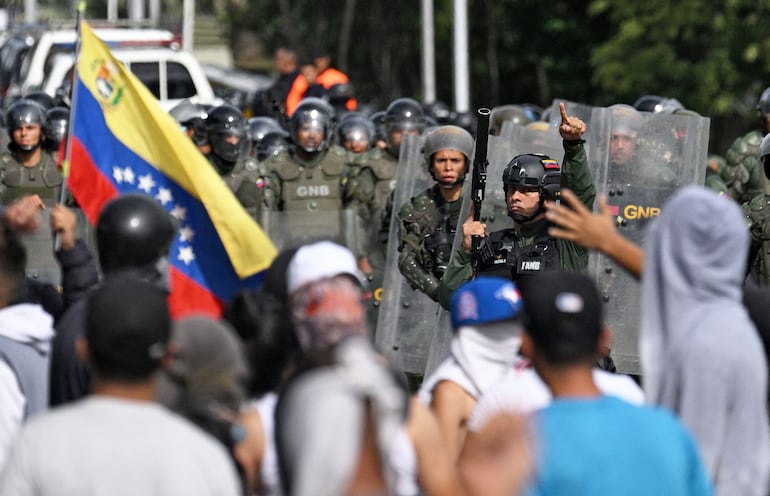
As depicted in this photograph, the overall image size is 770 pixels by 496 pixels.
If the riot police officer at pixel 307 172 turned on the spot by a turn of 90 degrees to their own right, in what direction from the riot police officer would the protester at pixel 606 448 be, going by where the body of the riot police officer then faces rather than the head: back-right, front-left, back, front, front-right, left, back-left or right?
left

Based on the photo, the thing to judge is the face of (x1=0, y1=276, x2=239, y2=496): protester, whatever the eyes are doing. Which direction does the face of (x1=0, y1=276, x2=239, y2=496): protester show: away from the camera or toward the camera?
away from the camera

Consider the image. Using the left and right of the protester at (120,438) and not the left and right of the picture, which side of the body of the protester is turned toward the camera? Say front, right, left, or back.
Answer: back

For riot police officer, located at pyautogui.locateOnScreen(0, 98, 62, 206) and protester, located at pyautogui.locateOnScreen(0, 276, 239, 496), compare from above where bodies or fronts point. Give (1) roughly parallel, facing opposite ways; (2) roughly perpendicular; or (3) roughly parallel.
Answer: roughly parallel, facing opposite ways

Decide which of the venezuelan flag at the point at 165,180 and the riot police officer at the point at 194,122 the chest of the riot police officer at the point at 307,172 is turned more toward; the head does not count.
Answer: the venezuelan flag

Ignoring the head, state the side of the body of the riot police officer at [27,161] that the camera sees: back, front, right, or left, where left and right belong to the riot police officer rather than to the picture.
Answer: front

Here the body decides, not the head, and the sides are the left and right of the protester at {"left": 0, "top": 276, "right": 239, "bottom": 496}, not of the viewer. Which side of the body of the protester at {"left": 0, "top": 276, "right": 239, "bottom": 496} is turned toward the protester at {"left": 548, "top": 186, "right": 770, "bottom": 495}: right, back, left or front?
right

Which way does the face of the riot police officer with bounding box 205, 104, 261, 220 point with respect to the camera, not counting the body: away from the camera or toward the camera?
toward the camera

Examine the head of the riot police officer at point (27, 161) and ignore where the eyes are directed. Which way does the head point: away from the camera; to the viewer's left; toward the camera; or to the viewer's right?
toward the camera

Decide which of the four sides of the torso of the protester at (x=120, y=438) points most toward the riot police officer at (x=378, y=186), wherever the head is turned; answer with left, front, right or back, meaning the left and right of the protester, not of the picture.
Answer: front

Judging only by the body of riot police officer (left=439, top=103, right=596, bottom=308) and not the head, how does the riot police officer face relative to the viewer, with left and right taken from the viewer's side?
facing the viewer and to the left of the viewer

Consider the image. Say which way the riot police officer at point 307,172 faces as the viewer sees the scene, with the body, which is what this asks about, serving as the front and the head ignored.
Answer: toward the camera

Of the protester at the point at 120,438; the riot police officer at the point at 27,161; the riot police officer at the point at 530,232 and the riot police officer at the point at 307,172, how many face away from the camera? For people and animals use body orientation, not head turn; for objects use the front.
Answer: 1

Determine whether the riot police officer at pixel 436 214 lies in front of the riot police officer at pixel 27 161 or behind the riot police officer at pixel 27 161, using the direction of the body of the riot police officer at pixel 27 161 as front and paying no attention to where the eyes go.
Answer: in front

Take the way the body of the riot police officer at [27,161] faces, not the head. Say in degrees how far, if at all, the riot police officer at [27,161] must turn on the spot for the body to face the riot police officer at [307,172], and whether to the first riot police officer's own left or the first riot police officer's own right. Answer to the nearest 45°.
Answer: approximately 45° to the first riot police officer's own left

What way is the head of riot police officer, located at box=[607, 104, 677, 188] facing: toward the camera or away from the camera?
toward the camera
